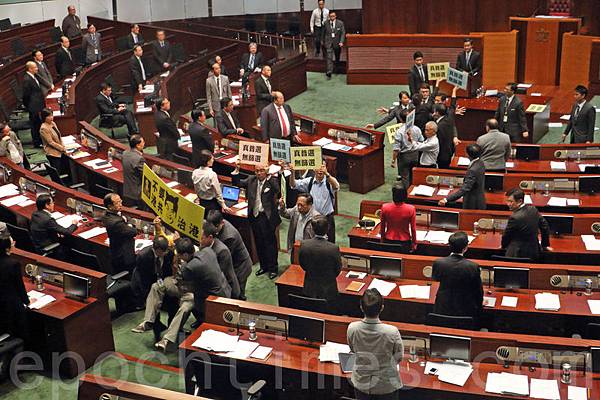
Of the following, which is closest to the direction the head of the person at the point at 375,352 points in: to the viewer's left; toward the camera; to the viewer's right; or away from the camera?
away from the camera

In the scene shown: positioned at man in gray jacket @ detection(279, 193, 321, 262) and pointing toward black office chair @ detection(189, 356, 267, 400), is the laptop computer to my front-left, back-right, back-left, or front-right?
back-right

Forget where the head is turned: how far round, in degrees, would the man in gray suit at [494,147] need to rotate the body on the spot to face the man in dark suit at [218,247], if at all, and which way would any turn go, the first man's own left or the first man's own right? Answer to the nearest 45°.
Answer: approximately 135° to the first man's own left

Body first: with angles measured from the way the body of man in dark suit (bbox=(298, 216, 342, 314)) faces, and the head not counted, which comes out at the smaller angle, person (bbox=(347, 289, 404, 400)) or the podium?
the podium

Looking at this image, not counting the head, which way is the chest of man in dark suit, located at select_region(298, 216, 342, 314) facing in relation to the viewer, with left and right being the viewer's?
facing away from the viewer

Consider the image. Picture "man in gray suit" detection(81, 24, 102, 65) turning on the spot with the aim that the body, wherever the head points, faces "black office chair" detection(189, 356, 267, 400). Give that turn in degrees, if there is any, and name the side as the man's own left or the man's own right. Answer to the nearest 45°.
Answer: approximately 45° to the man's own right

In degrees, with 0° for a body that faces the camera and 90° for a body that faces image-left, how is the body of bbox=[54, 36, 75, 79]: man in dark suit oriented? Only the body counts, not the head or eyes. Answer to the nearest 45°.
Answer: approximately 315°

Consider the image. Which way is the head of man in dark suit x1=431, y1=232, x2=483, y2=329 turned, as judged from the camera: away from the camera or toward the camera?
away from the camera

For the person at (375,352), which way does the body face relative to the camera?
away from the camera

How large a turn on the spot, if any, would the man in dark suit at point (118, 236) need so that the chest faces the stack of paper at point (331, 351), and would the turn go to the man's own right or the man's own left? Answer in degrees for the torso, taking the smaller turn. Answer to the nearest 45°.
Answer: approximately 45° to the man's own right

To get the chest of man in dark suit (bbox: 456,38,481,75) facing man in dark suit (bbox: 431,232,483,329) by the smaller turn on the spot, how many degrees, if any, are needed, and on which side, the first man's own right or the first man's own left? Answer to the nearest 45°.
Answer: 0° — they already face them

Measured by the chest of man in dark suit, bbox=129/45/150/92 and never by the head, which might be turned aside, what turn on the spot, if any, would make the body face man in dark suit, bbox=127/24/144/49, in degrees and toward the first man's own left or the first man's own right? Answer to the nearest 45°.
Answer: approximately 135° to the first man's own left

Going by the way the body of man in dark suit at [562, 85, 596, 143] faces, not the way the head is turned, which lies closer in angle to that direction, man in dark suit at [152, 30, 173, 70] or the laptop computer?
the laptop computer

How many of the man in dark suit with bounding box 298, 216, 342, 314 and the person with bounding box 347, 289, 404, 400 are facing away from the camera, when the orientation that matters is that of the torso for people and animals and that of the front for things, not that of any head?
2

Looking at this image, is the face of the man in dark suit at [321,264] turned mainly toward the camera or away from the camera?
away from the camera

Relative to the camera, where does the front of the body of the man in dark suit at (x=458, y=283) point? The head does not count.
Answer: away from the camera
